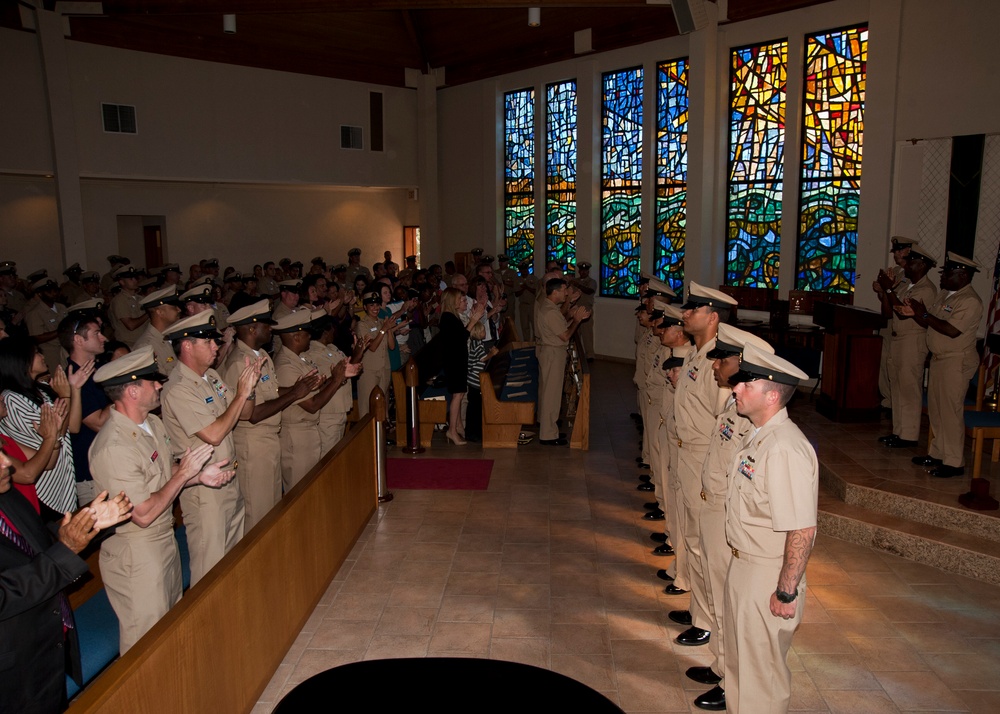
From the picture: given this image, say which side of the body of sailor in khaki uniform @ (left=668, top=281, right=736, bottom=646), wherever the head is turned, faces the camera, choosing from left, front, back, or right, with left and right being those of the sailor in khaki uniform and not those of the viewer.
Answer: left

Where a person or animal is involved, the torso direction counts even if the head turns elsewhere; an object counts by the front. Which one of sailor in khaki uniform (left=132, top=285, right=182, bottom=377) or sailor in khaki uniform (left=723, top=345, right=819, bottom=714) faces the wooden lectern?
sailor in khaki uniform (left=132, top=285, right=182, bottom=377)

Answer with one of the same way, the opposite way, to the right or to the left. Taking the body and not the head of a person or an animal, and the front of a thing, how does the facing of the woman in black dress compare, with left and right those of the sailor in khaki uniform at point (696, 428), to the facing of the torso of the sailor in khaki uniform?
the opposite way

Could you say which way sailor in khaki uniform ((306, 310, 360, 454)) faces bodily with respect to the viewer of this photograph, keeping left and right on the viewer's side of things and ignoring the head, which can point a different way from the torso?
facing to the right of the viewer

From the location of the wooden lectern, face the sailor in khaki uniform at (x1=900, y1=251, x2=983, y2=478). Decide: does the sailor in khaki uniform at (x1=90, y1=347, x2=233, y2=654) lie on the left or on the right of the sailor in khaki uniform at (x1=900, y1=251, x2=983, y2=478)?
right

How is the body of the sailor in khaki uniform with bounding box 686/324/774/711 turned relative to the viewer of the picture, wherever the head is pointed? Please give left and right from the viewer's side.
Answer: facing to the left of the viewer

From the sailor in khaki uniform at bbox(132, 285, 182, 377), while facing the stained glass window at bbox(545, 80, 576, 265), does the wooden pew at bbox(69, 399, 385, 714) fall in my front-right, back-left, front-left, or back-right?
back-right

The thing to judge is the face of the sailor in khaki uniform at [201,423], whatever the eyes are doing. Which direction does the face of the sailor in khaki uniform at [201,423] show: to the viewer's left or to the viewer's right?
to the viewer's right

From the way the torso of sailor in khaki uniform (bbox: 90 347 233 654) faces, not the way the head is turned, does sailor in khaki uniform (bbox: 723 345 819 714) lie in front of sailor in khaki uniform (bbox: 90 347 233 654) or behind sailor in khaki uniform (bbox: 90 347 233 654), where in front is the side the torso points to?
in front

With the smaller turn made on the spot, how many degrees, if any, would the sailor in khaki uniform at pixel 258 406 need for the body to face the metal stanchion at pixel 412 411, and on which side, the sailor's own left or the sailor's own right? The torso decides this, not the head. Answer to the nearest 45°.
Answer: approximately 45° to the sailor's own left

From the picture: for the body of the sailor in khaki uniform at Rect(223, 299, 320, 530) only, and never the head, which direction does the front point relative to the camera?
to the viewer's right

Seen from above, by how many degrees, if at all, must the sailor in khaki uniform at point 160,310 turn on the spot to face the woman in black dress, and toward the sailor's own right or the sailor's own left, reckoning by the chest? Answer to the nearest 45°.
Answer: approximately 45° to the sailor's own left

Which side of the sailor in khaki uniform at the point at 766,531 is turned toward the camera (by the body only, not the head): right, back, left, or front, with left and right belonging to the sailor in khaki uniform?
left

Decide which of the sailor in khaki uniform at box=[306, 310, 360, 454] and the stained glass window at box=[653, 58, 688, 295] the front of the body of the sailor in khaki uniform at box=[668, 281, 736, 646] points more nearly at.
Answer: the sailor in khaki uniform

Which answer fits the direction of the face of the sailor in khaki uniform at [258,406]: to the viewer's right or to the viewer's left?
to the viewer's right

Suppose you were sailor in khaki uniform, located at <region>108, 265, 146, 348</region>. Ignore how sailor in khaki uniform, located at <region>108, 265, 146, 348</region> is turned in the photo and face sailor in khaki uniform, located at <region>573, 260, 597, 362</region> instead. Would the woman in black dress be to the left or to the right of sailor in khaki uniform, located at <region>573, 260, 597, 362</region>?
right

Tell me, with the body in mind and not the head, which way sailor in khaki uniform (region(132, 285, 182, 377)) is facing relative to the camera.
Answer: to the viewer's right
